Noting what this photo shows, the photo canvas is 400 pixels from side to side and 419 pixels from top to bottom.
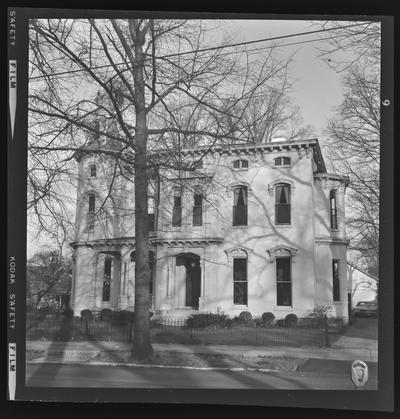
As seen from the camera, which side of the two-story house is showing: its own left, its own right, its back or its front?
front

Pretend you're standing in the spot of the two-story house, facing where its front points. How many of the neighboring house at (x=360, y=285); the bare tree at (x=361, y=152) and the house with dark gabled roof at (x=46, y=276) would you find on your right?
1

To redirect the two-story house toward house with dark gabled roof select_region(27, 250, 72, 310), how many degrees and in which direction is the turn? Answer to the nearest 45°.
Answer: approximately 90° to its right
